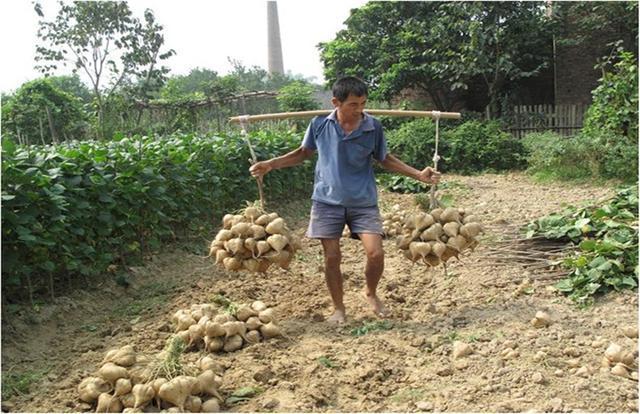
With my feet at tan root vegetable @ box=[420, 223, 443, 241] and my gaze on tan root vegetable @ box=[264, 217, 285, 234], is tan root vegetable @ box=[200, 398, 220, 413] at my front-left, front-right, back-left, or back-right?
front-left

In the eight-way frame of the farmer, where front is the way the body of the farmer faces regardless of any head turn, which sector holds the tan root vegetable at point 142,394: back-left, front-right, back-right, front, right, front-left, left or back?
front-right

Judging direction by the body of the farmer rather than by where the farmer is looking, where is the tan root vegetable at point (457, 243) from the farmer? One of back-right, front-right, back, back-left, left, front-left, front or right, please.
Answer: left

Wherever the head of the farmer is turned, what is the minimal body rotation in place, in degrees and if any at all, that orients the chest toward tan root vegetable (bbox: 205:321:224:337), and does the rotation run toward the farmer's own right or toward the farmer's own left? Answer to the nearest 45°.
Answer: approximately 45° to the farmer's own right

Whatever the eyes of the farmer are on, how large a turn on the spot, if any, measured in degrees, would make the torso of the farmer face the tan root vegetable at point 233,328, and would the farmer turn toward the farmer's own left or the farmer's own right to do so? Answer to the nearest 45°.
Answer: approximately 45° to the farmer's own right

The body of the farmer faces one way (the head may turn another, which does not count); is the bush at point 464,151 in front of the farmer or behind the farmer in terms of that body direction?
behind

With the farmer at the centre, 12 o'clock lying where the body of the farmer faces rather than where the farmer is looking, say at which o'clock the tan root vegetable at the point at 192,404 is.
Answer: The tan root vegetable is roughly at 1 o'clock from the farmer.

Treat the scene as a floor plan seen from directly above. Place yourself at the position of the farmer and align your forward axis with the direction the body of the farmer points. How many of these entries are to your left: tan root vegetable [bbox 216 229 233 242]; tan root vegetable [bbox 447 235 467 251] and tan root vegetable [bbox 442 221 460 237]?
2

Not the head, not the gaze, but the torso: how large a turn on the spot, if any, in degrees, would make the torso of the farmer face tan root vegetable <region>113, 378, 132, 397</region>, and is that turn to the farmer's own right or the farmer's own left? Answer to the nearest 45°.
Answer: approximately 45° to the farmer's own right

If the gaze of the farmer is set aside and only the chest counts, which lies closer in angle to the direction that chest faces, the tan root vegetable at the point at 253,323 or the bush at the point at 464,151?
the tan root vegetable

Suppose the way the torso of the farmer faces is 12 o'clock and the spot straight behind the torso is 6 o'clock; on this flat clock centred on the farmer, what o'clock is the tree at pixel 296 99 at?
The tree is roughly at 6 o'clock from the farmer.

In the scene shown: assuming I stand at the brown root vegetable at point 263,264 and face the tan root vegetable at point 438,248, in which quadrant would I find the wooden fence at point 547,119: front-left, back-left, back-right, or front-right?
front-left

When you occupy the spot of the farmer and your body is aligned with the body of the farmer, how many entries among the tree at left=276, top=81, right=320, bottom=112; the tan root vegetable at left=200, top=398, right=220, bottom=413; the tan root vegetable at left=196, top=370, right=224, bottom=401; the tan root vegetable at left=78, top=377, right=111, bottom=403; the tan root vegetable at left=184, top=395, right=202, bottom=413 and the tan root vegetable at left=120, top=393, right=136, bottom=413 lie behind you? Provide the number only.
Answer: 1

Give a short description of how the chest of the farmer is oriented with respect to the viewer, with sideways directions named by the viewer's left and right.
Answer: facing the viewer

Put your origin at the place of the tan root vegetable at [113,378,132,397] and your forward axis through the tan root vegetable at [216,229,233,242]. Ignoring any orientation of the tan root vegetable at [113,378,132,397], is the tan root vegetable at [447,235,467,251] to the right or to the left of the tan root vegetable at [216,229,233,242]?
right
